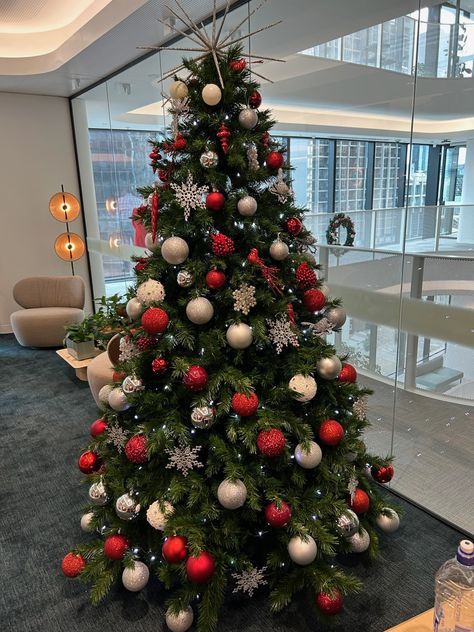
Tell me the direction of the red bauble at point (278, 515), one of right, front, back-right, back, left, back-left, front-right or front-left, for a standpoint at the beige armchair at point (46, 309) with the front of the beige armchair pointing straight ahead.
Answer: front

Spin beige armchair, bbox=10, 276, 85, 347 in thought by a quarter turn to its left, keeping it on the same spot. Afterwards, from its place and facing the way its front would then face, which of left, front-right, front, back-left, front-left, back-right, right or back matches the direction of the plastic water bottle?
right

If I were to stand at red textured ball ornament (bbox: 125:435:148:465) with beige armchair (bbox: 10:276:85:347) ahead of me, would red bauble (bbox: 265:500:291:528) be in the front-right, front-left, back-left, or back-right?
back-right

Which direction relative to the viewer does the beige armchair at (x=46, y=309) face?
toward the camera

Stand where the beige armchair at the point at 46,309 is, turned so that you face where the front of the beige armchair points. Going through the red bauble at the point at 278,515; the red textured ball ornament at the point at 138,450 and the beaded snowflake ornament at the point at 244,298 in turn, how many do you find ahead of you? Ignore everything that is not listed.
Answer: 3

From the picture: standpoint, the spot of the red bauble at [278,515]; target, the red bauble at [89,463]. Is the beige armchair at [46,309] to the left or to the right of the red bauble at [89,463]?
right

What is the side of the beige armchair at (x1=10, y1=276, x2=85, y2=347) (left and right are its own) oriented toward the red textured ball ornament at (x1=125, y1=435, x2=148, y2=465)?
front

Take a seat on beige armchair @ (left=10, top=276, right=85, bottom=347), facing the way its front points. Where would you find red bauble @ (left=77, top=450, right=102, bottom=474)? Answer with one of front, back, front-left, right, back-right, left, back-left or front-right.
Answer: front

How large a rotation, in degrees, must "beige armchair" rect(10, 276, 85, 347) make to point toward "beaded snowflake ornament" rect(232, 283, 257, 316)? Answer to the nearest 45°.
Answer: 0° — it already faces it

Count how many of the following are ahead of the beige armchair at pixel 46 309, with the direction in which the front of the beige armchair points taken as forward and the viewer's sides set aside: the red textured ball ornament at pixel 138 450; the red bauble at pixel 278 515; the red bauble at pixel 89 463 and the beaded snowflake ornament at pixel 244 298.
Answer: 4

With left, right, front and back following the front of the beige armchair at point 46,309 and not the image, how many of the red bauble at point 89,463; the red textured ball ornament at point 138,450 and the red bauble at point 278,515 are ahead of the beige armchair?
3
